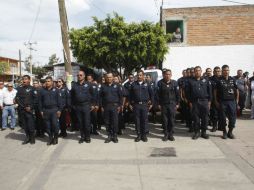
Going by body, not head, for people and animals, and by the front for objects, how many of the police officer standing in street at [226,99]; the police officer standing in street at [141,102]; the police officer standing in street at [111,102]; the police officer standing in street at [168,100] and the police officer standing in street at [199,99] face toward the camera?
5

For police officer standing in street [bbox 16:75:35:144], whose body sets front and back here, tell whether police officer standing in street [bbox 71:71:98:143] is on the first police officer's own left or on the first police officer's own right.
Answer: on the first police officer's own left

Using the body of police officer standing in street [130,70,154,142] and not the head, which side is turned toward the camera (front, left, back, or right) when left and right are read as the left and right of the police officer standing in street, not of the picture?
front

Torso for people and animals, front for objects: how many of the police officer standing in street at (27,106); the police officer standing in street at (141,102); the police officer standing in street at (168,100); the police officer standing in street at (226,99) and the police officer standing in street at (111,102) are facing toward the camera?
5

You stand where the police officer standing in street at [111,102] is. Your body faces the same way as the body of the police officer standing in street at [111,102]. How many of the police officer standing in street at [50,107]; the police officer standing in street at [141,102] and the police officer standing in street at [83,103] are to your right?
2

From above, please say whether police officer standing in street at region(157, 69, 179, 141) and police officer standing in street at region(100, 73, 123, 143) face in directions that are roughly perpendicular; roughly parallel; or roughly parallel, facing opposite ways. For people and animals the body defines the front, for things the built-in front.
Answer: roughly parallel

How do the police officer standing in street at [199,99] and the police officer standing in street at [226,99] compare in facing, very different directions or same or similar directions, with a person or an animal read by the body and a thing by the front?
same or similar directions

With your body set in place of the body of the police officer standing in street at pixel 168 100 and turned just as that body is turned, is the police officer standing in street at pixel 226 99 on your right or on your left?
on your left

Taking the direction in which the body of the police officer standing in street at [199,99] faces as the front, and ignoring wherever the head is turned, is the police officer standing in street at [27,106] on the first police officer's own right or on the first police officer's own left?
on the first police officer's own right

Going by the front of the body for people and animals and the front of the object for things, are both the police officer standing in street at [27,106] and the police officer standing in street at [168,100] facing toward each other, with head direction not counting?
no

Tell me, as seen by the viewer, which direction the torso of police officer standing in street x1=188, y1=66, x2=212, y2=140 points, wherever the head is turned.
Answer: toward the camera

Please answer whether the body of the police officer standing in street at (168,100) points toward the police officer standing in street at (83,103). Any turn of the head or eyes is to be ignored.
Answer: no

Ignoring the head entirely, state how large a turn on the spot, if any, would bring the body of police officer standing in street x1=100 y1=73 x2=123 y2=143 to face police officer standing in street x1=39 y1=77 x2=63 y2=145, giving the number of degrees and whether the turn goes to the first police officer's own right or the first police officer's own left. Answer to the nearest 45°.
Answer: approximately 90° to the first police officer's own right

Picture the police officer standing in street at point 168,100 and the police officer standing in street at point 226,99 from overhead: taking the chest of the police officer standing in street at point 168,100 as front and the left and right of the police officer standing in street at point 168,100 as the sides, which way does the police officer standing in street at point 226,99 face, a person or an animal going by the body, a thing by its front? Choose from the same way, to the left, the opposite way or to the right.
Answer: the same way

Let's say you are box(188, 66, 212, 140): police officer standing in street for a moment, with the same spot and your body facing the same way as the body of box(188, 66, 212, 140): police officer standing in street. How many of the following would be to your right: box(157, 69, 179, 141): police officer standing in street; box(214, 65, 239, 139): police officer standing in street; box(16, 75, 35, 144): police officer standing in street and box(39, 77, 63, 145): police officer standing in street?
3

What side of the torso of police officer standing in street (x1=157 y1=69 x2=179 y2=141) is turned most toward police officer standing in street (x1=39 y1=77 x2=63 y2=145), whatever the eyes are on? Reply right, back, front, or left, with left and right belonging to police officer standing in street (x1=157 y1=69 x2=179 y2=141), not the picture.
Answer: right

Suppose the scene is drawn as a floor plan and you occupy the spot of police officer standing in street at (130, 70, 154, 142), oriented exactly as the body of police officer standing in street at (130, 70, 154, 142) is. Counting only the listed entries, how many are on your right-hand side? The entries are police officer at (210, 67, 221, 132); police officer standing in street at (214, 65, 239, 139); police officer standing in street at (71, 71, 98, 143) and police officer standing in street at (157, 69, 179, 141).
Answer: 1

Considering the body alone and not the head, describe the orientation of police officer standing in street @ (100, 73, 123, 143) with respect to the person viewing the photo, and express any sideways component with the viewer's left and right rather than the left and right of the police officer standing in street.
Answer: facing the viewer

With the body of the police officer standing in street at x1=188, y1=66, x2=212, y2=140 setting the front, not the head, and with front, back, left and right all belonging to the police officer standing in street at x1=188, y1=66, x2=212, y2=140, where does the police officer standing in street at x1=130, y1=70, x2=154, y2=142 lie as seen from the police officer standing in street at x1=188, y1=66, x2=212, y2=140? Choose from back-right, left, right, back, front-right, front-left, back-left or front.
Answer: right

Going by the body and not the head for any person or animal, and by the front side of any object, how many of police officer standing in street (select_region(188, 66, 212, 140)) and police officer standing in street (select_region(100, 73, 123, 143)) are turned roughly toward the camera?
2

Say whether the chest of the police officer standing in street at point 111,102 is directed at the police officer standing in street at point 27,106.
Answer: no

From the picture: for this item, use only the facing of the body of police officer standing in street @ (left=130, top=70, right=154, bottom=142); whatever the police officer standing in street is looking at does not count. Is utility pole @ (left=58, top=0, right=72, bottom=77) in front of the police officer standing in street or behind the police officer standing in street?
behind
